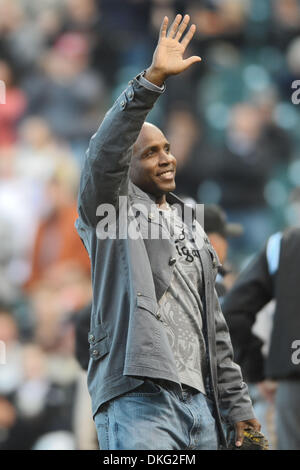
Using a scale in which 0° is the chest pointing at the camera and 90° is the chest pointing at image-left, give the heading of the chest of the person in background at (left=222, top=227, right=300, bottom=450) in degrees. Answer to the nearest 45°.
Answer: approximately 180°

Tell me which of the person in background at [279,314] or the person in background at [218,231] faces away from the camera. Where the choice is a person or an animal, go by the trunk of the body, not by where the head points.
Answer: the person in background at [279,314]

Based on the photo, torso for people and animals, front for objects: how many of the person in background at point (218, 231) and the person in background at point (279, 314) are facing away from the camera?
1
